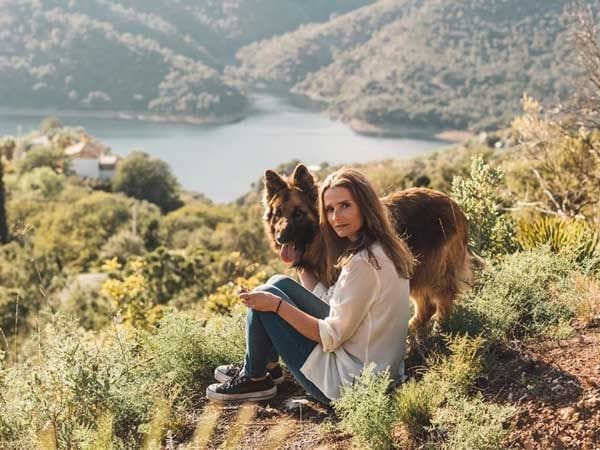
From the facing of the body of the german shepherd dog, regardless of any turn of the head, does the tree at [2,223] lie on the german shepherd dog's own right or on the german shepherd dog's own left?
on the german shepherd dog's own right

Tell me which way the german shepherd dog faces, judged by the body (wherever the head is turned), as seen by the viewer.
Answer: to the viewer's left

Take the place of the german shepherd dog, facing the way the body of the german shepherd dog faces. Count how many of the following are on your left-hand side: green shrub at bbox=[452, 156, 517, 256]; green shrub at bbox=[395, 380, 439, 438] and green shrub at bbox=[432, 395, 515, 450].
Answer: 2

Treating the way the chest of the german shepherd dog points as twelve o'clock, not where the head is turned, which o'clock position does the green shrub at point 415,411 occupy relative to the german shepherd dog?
The green shrub is roughly at 9 o'clock from the german shepherd dog.

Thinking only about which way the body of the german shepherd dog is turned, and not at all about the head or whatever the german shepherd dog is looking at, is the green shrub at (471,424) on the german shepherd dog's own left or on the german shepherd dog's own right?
on the german shepherd dog's own left
